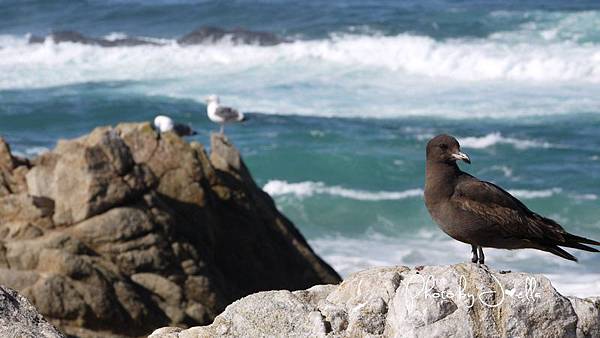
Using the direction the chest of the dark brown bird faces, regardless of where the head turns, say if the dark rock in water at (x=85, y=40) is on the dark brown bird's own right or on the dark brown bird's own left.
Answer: on the dark brown bird's own right

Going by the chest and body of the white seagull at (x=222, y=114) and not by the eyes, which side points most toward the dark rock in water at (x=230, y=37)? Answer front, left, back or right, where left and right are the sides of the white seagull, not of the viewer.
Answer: right

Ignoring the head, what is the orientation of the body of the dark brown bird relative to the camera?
to the viewer's left

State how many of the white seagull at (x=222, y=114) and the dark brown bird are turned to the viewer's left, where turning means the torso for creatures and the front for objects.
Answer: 2

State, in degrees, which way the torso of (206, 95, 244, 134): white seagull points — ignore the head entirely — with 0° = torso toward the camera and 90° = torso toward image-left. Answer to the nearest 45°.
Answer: approximately 90°

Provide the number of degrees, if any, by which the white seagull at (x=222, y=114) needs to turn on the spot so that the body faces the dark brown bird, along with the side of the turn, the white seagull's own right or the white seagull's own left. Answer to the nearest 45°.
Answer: approximately 90° to the white seagull's own left

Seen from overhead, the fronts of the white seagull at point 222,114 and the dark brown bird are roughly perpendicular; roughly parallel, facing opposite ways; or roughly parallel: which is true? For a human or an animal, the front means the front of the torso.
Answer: roughly parallel
